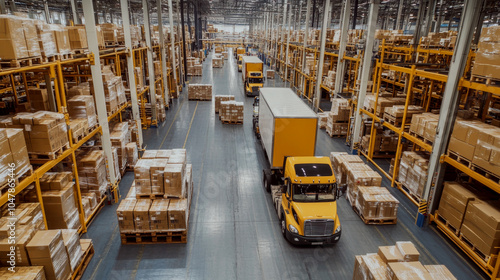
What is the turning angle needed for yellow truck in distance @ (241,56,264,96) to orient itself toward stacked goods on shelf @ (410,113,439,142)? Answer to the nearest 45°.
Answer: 0° — it already faces it

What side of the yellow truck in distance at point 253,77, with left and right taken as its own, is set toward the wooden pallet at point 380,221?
front

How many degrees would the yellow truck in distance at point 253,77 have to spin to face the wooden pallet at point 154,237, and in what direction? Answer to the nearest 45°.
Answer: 0° — it already faces it

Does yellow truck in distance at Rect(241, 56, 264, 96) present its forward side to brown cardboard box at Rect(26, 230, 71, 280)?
yes

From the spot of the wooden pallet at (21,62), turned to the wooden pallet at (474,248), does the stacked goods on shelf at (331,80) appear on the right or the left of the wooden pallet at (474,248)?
left

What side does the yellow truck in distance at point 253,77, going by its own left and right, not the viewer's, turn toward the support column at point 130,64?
front

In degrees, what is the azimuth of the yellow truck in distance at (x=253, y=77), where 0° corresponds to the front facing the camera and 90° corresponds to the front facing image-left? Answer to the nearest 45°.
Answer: approximately 0°

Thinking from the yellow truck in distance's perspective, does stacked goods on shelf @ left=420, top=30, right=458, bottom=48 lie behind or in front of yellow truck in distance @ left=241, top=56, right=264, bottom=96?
in front

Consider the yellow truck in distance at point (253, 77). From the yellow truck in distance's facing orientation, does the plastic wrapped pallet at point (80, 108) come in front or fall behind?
in front

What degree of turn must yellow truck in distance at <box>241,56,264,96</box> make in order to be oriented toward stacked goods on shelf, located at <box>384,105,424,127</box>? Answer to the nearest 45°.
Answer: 0° — it already faces it

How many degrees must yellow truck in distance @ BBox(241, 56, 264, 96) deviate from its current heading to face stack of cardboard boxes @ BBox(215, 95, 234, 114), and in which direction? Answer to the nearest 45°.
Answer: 0° — it already faces it
